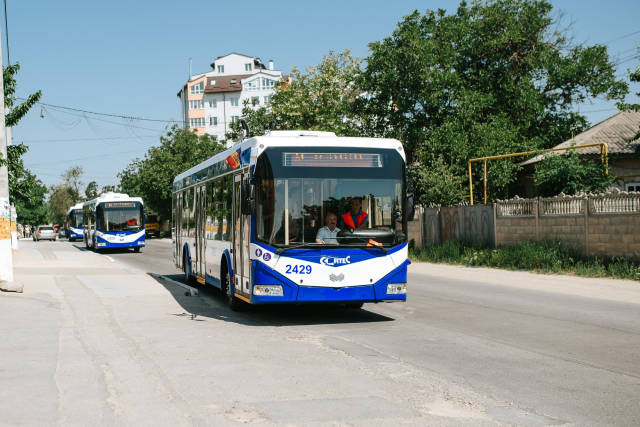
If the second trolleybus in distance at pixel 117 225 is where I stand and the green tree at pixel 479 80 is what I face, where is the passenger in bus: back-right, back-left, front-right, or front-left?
front-right

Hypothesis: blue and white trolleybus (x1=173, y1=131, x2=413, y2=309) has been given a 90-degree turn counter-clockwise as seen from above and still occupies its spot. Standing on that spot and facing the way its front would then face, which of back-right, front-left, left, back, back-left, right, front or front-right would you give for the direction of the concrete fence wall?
front-left

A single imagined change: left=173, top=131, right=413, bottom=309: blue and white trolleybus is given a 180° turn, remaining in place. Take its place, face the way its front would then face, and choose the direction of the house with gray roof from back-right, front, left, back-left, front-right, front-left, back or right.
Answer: front-right

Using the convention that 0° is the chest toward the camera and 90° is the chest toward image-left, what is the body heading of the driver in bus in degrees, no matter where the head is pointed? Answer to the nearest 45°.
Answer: approximately 0°

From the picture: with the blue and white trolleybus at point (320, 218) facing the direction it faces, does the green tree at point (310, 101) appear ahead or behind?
behind

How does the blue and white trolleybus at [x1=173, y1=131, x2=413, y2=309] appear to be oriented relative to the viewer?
toward the camera

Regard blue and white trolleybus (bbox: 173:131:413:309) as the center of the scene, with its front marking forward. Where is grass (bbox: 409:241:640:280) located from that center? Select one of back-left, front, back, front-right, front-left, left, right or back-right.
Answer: back-left

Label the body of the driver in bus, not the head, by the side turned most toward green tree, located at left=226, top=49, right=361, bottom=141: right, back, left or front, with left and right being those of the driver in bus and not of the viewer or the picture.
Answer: back

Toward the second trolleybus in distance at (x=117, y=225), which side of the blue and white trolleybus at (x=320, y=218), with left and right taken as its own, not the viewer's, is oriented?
back

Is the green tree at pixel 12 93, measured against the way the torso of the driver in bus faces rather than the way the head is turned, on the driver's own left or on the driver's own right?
on the driver's own right
